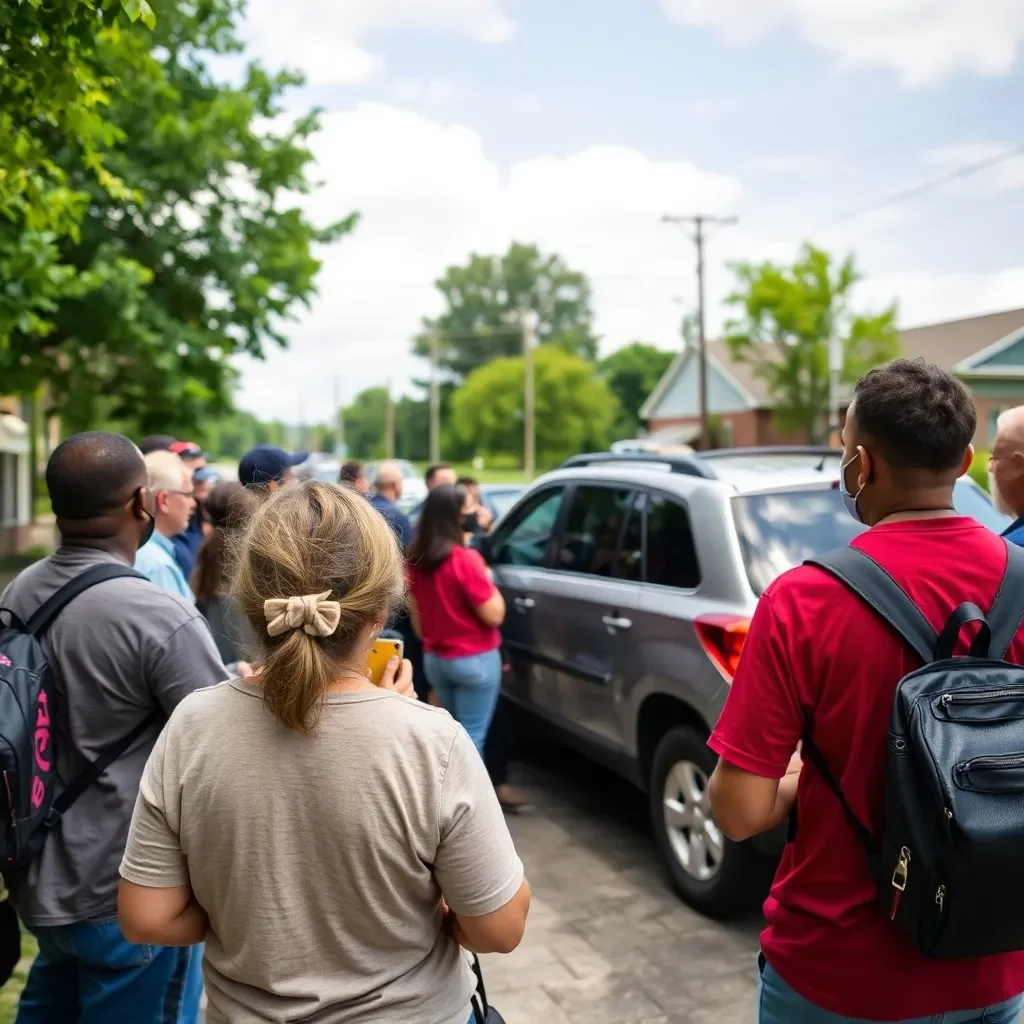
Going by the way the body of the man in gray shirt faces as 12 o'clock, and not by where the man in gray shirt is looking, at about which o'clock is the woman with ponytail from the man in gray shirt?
The woman with ponytail is roughly at 4 o'clock from the man in gray shirt.

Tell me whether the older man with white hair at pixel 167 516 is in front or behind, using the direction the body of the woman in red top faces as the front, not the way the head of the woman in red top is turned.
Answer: behind

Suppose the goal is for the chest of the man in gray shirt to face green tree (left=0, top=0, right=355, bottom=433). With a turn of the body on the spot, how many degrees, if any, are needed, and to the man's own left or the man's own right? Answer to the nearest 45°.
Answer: approximately 45° to the man's own left

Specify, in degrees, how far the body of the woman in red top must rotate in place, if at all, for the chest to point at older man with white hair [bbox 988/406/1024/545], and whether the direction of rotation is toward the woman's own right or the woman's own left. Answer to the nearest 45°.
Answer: approximately 90° to the woman's own right

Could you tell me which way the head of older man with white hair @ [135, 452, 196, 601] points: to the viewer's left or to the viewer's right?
to the viewer's right

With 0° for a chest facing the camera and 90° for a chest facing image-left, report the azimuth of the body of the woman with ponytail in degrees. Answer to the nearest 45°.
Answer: approximately 180°

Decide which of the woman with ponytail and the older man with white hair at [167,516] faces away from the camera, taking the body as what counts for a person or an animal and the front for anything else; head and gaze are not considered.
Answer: the woman with ponytail

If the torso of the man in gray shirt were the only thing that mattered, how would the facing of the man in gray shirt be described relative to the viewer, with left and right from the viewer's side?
facing away from the viewer and to the right of the viewer

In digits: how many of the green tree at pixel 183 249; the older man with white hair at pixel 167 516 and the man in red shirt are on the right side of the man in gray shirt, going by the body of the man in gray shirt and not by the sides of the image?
1

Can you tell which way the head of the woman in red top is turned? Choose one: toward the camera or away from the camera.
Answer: away from the camera

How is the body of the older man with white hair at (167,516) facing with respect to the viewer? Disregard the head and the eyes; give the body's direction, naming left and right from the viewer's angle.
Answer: facing to the right of the viewer

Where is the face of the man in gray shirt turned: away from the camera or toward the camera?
away from the camera
